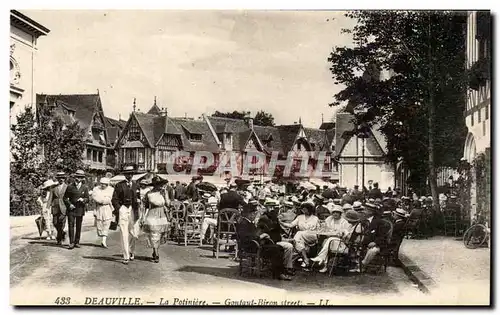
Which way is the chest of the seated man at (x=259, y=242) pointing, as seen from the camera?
to the viewer's right

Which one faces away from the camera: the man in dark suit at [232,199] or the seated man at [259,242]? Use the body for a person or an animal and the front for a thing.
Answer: the man in dark suit

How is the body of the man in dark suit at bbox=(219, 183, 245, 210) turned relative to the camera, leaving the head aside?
away from the camera

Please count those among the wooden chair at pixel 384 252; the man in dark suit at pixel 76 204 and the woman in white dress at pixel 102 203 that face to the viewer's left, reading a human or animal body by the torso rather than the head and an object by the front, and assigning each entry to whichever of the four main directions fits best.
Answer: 1

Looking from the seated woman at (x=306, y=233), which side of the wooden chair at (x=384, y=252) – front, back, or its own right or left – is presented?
front

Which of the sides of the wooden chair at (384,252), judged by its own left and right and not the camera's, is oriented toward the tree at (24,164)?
front

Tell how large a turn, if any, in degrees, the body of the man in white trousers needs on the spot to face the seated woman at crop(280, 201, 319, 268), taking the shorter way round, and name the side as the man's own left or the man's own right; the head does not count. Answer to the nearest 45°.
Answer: approximately 90° to the man's own left

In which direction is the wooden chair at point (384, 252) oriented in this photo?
to the viewer's left
